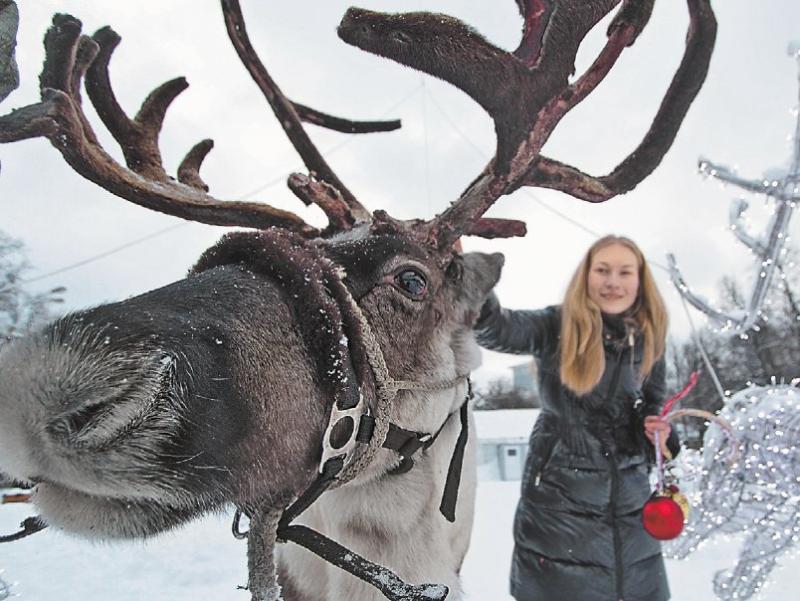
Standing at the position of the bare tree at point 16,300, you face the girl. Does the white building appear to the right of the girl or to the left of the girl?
left

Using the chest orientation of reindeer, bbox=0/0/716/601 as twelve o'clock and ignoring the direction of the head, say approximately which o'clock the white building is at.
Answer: The white building is roughly at 5 o'clock from the reindeer.

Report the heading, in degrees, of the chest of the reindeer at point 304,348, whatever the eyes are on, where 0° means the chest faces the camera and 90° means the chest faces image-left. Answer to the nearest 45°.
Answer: approximately 45°

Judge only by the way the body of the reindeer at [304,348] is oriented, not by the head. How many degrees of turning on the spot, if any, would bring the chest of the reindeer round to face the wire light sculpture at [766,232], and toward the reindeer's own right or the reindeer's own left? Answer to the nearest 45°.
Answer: approximately 180°

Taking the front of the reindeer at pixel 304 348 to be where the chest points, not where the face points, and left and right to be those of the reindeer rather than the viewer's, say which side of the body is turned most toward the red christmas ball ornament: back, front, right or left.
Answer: back

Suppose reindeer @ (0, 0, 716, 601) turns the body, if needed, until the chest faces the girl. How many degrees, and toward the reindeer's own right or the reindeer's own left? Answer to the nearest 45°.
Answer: approximately 180°

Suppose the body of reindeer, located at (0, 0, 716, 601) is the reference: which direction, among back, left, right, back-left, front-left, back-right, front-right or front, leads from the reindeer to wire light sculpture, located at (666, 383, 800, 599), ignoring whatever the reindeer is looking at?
back
